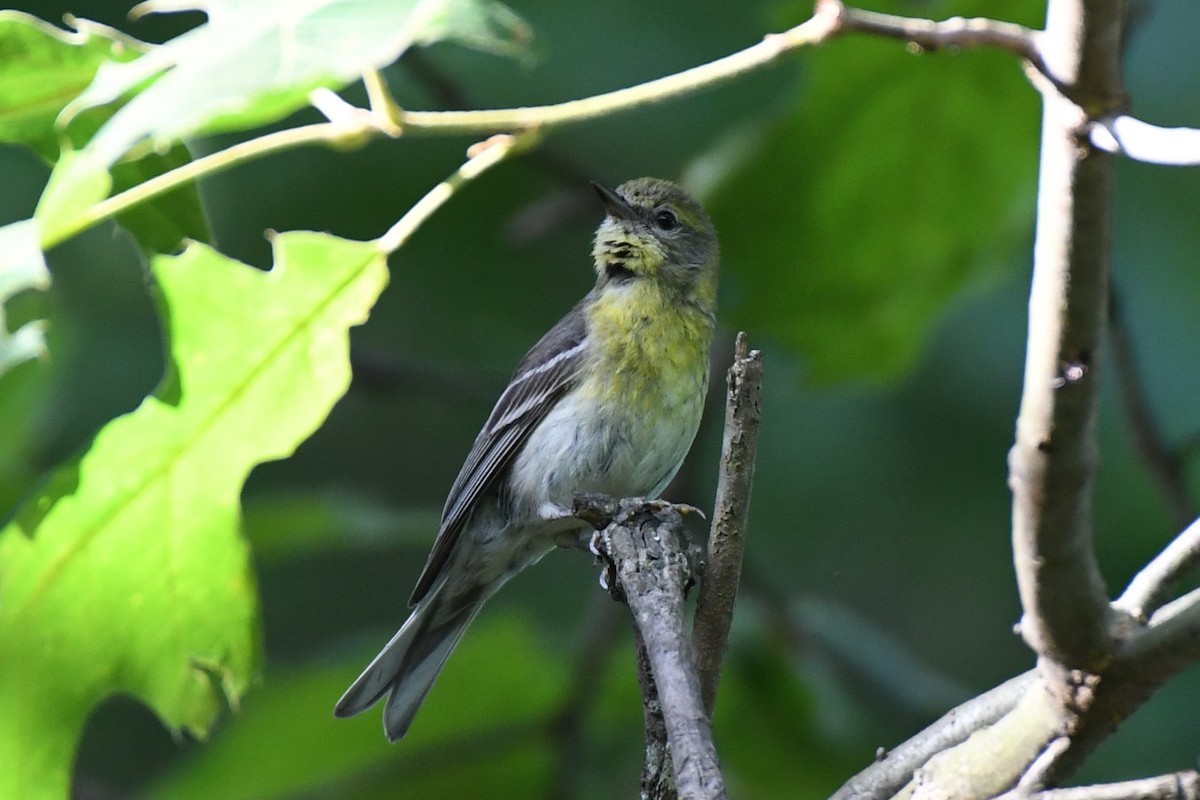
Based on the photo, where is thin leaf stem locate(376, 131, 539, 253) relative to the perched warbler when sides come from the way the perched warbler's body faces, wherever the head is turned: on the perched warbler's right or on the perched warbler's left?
on the perched warbler's right

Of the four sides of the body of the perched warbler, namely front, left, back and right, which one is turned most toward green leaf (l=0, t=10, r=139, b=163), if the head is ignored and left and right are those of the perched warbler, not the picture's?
right

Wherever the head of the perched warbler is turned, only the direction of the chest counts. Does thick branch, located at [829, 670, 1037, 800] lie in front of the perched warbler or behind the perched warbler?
in front

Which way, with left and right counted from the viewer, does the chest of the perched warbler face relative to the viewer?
facing the viewer and to the right of the viewer

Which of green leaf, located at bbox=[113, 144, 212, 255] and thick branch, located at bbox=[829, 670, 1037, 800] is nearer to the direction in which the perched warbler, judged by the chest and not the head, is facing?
the thick branch
